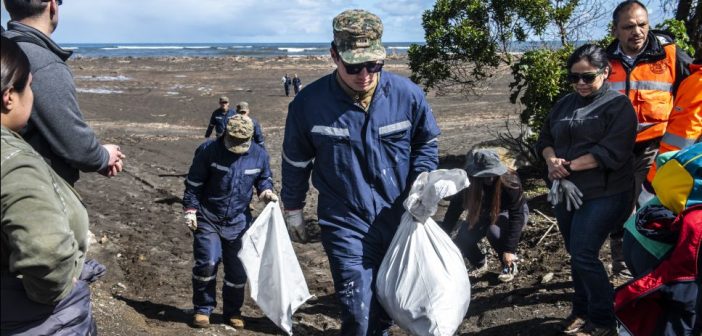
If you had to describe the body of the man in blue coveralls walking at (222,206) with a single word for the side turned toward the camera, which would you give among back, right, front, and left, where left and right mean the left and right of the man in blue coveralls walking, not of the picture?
front

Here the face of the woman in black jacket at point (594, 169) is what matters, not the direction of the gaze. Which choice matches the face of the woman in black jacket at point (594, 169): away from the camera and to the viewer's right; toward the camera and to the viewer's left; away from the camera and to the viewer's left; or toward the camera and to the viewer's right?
toward the camera and to the viewer's left

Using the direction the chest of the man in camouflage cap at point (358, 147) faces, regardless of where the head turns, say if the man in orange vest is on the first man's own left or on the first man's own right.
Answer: on the first man's own left

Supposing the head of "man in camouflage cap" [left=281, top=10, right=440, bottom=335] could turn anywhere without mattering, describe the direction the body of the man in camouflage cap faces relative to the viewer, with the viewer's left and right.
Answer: facing the viewer

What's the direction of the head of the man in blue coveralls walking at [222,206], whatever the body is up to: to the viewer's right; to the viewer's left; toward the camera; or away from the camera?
toward the camera

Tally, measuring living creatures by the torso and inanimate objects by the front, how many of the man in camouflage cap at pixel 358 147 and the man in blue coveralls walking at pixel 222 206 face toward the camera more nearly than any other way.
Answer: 2

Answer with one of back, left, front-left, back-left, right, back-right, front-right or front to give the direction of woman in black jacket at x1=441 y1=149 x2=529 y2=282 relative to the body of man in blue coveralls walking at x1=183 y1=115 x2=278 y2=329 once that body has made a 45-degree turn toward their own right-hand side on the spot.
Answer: back-left

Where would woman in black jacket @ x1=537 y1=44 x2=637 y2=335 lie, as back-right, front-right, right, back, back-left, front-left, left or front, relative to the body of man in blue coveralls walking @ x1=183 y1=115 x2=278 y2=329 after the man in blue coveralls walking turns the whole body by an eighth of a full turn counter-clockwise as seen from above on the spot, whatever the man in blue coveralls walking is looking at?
front

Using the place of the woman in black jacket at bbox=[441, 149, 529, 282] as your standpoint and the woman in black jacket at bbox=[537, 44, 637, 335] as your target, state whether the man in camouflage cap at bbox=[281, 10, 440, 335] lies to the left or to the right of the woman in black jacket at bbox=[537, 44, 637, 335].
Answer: right

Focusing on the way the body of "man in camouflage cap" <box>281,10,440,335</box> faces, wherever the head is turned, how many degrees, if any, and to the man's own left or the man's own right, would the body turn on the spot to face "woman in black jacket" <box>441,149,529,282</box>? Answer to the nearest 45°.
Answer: approximately 135° to the man's own left

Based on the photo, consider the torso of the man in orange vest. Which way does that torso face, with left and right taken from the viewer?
facing the viewer and to the left of the viewer
